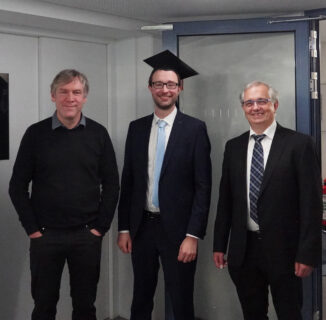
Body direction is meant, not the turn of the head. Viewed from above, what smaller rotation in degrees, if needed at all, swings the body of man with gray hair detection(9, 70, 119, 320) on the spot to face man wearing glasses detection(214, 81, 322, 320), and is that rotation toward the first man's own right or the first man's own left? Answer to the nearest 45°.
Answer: approximately 90° to the first man's own left

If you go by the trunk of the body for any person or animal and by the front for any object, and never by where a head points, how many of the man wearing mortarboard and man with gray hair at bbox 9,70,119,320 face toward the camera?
2

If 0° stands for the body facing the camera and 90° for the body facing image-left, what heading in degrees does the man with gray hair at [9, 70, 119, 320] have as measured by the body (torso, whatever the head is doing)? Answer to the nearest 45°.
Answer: approximately 0°
